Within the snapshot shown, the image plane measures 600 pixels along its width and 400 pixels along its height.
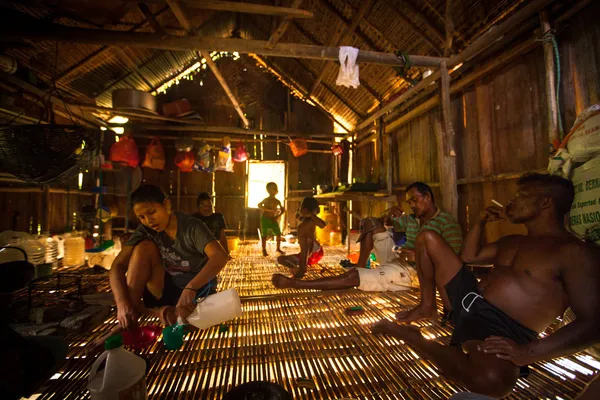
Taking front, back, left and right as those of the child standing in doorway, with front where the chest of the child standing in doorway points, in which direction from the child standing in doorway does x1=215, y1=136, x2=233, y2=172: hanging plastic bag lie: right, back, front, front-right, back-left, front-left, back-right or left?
back-right

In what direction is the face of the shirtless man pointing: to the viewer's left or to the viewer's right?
to the viewer's left

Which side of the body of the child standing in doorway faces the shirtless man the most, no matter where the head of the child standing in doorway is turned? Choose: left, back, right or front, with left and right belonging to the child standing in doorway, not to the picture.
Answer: front

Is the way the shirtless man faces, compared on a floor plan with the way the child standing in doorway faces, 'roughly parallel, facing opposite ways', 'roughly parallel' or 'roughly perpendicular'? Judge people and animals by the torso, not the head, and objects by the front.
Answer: roughly perpendicular

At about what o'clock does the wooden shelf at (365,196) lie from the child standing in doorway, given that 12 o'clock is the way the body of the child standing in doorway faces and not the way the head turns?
The wooden shelf is roughly at 10 o'clock from the child standing in doorway.

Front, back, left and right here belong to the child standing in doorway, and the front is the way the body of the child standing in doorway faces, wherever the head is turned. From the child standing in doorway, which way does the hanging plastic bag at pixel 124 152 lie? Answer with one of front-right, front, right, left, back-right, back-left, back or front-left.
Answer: right

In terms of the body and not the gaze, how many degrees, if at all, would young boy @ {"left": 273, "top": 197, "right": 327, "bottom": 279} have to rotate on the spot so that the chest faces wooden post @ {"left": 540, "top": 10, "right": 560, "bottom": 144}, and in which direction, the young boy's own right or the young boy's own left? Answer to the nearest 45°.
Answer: approximately 90° to the young boy's own left

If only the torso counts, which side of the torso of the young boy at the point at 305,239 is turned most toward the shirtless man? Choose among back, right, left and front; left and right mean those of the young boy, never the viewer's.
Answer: left

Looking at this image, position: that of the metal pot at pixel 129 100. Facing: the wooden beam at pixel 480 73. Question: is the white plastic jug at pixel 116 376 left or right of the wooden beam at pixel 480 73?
right

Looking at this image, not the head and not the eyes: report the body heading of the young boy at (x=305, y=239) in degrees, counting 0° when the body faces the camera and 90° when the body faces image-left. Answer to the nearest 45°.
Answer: approximately 45°

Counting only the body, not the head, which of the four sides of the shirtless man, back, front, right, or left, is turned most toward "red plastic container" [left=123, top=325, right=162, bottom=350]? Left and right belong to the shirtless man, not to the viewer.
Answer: front

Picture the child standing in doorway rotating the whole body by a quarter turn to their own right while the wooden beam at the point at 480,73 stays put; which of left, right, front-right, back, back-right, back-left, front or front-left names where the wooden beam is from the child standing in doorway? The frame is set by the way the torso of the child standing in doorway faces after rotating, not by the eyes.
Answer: back-left
